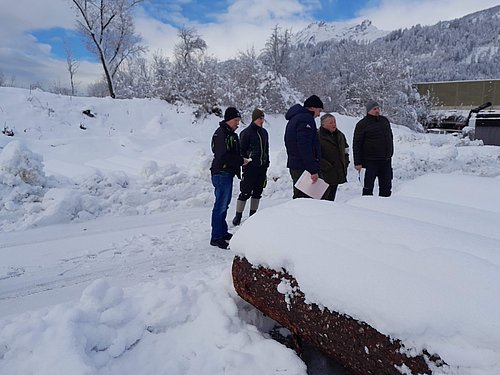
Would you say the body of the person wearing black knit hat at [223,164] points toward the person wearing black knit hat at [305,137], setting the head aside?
yes

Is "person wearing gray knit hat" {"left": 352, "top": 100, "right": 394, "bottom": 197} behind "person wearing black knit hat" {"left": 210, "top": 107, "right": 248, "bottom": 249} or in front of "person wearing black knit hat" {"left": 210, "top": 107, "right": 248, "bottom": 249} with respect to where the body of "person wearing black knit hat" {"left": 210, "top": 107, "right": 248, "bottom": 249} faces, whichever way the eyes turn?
in front

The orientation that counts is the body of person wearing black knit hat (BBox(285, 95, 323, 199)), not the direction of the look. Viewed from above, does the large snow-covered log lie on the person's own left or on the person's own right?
on the person's own right

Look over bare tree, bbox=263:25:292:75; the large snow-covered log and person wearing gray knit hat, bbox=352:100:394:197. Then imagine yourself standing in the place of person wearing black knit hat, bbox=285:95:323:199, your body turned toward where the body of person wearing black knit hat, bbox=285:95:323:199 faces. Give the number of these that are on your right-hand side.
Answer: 1

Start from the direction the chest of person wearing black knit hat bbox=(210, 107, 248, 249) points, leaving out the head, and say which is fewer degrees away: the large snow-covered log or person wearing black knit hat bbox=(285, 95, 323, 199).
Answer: the person wearing black knit hat

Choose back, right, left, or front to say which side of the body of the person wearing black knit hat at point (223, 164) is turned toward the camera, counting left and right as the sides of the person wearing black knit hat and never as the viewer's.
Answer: right

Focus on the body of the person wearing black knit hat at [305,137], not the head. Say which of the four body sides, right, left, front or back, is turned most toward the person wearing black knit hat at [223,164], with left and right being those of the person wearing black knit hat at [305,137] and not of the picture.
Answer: back

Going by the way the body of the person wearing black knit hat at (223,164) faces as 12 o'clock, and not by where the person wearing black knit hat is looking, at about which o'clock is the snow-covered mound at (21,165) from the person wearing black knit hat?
The snow-covered mound is roughly at 7 o'clock from the person wearing black knit hat.
